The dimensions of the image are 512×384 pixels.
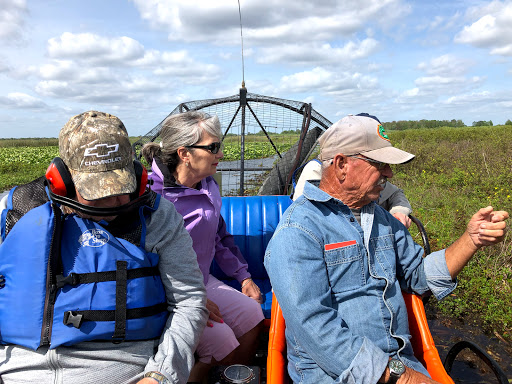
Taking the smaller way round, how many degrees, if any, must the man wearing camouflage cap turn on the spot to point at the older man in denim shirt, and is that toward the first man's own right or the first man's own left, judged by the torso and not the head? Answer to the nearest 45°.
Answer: approximately 90° to the first man's own left

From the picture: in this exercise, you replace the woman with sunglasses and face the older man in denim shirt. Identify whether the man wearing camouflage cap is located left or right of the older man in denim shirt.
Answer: right

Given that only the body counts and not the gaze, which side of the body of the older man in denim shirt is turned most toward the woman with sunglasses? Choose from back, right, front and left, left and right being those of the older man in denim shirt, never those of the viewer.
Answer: back

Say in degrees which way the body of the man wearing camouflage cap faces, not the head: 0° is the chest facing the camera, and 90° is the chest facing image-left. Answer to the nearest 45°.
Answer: approximately 0°

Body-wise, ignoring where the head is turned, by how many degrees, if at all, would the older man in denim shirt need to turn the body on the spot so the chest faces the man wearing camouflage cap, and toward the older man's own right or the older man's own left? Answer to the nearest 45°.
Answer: approximately 90° to the older man's own right

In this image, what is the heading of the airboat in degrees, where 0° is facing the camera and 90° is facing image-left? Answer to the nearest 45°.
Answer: approximately 0°

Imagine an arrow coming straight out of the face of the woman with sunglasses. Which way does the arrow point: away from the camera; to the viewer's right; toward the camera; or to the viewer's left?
to the viewer's right
